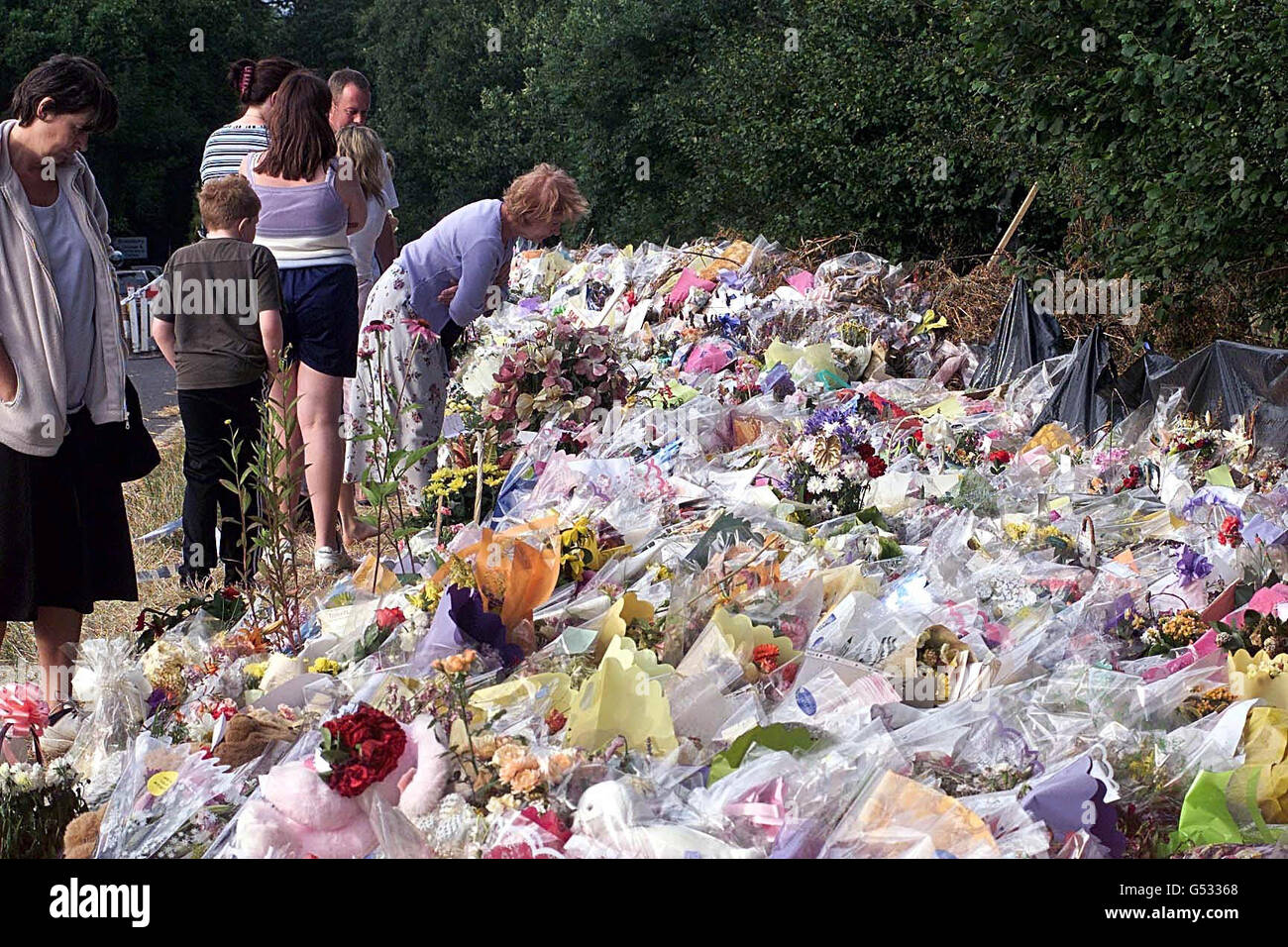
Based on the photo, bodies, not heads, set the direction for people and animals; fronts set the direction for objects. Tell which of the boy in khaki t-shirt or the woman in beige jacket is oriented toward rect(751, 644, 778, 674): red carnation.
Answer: the woman in beige jacket

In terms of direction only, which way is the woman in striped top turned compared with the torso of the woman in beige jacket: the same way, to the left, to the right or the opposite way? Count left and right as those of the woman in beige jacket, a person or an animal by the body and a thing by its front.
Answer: to the left

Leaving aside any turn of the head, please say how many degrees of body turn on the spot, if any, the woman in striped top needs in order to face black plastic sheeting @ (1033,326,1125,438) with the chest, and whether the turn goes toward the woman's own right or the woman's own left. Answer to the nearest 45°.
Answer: approximately 45° to the woman's own right

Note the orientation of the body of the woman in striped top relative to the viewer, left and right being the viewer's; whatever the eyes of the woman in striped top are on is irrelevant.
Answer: facing away from the viewer and to the right of the viewer

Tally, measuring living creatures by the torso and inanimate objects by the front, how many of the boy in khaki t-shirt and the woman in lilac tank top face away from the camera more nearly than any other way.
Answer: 2

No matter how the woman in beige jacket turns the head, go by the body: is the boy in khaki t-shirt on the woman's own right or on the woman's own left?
on the woman's own left

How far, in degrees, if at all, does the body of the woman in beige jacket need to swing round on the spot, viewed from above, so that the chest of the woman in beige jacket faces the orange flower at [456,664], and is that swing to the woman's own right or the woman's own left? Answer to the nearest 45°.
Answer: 0° — they already face it

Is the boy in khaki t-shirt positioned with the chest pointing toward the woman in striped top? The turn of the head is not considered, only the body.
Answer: yes

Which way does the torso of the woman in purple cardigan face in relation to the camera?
to the viewer's right

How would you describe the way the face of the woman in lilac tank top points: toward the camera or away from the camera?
away from the camera

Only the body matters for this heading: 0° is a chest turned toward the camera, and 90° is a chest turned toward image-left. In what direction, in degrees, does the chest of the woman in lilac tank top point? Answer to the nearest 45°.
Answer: approximately 180°
